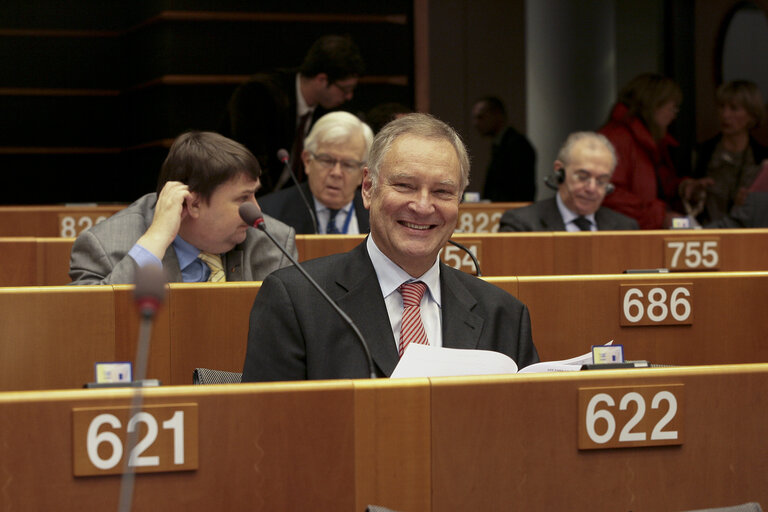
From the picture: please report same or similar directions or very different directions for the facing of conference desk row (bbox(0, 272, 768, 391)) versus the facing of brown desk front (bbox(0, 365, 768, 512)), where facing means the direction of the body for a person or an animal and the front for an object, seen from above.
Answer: same or similar directions

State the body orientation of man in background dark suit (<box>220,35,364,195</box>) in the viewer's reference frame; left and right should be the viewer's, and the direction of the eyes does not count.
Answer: facing the viewer and to the right of the viewer

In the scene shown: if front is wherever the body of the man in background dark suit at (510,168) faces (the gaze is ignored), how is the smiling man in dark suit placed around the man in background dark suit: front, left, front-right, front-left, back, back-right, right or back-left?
left

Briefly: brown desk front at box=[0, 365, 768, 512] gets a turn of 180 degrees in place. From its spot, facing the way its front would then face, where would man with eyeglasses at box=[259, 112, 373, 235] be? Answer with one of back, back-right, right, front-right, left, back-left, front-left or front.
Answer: front

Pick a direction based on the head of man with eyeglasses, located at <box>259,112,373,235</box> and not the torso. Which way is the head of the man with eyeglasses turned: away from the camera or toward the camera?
toward the camera

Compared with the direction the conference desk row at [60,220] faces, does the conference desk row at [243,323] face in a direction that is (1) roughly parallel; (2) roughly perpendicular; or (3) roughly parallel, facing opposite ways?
roughly parallel

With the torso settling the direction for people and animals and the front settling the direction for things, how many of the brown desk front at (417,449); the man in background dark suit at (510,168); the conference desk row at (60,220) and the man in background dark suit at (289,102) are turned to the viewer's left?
1

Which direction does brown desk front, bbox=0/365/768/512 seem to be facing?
toward the camera

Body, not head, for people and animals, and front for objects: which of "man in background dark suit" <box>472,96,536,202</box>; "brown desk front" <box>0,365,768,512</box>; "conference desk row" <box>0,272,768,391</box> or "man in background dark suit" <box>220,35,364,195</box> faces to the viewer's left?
"man in background dark suit" <box>472,96,536,202</box>

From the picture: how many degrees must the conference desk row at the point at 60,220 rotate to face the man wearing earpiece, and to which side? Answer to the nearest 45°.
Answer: approximately 90° to its left
